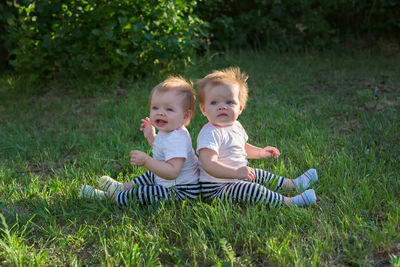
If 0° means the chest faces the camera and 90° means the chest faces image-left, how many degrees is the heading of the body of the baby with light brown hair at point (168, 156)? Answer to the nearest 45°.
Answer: approximately 90°

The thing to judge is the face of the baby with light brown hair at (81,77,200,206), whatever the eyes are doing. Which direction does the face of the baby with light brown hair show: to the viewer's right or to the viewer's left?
to the viewer's left

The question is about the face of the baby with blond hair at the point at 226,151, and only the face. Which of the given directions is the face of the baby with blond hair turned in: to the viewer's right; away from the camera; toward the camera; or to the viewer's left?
toward the camera

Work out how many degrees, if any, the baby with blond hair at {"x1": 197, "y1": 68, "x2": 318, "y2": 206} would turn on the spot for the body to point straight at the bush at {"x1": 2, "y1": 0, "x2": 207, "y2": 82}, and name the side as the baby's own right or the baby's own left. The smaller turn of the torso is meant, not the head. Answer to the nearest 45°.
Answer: approximately 180°

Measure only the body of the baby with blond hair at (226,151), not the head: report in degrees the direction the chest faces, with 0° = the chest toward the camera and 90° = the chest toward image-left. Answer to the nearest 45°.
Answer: approximately 315°

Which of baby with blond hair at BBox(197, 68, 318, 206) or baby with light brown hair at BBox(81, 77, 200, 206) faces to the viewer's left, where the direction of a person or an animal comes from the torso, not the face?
the baby with light brown hair

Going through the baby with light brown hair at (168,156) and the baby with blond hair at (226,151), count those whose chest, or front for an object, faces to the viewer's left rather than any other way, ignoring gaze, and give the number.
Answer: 1
